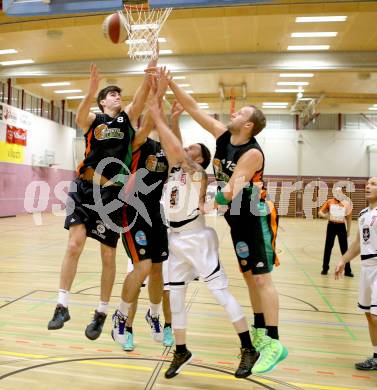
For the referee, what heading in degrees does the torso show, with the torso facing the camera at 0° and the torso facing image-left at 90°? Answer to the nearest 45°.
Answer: approximately 0°

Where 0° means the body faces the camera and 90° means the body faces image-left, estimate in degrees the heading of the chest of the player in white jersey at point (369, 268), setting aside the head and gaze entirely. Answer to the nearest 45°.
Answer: approximately 45°

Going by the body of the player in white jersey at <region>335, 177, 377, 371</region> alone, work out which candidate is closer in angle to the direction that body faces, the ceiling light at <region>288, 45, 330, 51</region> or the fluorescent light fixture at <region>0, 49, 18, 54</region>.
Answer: the fluorescent light fixture

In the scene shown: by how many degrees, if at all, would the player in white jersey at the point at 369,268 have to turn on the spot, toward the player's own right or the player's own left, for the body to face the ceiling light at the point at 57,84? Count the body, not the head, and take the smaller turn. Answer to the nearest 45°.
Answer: approximately 90° to the player's own right
